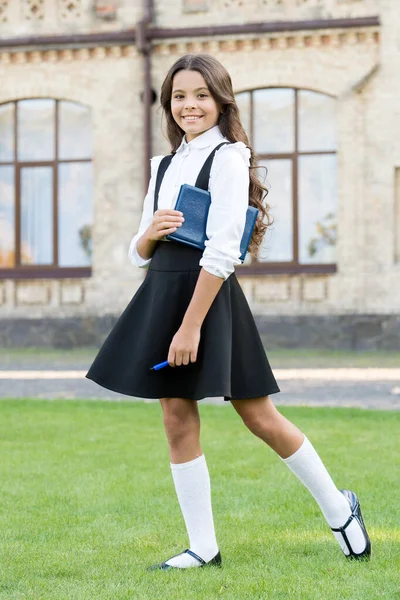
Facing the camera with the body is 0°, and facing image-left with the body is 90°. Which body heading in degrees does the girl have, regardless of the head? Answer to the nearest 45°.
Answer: approximately 45°
